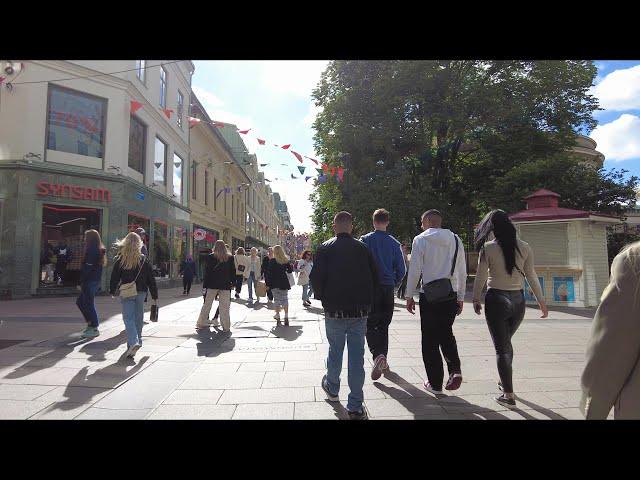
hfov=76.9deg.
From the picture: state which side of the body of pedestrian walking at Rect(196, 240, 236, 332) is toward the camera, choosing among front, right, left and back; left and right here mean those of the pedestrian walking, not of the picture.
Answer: back

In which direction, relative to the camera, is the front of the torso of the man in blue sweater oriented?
away from the camera

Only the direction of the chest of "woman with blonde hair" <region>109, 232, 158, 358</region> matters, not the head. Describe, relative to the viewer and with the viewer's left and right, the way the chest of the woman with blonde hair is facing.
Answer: facing away from the viewer

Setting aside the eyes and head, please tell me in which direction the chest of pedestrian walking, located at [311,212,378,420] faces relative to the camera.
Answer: away from the camera

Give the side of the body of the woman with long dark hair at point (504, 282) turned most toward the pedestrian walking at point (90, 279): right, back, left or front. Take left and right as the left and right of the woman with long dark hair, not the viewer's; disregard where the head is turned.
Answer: left

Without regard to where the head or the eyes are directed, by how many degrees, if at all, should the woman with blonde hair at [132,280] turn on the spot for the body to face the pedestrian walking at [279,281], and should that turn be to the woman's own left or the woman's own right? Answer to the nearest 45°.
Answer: approximately 45° to the woman's own right

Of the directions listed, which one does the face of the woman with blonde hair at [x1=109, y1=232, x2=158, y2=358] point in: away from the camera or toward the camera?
away from the camera

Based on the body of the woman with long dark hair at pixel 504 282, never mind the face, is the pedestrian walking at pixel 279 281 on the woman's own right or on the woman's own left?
on the woman's own left

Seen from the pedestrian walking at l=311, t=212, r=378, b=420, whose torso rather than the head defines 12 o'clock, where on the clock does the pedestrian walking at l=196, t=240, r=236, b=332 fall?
the pedestrian walking at l=196, t=240, r=236, b=332 is roughly at 11 o'clock from the pedestrian walking at l=311, t=212, r=378, b=420.

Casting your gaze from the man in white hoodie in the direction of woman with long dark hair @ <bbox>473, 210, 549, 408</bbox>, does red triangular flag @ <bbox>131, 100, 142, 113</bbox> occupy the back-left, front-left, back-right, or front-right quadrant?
back-left

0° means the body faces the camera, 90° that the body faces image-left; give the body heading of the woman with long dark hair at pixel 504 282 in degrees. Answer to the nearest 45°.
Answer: approximately 180°

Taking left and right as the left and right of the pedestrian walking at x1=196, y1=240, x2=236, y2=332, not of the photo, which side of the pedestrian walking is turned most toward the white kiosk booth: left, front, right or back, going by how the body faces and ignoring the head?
right

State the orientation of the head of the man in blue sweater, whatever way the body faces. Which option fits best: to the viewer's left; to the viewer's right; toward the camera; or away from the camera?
away from the camera
